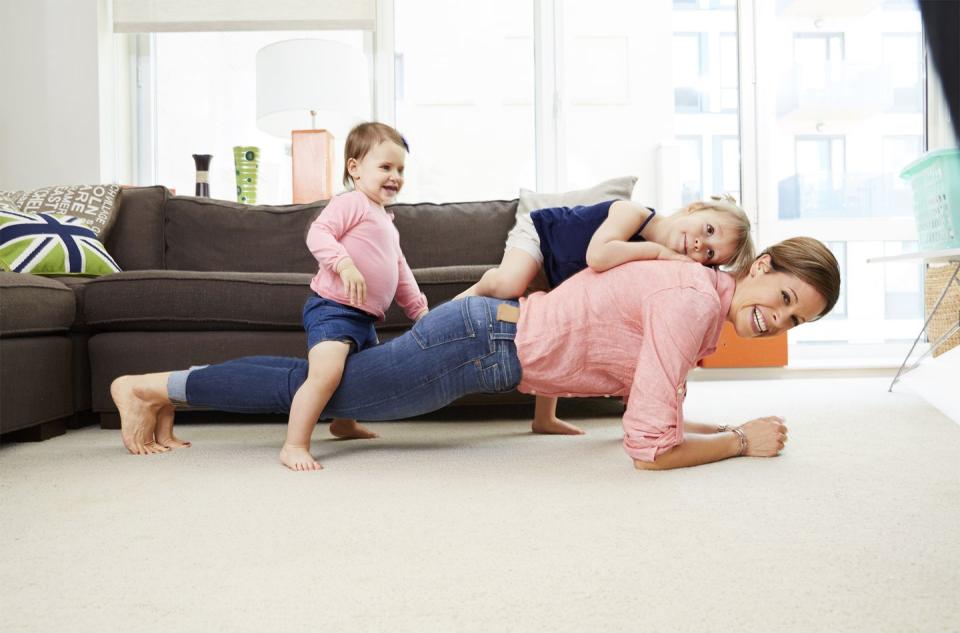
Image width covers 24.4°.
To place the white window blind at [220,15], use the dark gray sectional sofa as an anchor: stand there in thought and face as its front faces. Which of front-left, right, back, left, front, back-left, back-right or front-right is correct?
back

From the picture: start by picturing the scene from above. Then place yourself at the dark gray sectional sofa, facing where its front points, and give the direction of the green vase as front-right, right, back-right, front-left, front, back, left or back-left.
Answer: back

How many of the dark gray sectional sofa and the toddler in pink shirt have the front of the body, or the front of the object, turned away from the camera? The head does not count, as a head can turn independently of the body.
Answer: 0

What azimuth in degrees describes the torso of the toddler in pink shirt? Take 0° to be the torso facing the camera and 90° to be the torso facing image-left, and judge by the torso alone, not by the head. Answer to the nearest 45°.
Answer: approximately 315°

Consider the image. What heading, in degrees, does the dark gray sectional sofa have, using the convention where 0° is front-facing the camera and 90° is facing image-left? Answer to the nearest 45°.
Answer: approximately 0°

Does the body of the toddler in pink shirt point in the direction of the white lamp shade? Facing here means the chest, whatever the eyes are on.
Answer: no

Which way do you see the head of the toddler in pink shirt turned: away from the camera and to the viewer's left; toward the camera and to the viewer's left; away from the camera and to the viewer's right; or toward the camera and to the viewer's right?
toward the camera and to the viewer's right

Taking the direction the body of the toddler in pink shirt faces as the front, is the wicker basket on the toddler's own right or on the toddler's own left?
on the toddler's own left

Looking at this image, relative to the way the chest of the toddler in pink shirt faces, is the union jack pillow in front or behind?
behind
